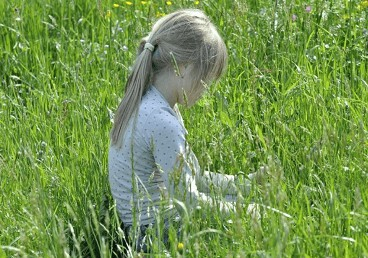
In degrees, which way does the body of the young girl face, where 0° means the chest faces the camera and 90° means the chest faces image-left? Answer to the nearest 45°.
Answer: approximately 270°

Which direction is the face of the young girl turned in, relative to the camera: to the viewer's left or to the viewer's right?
to the viewer's right
